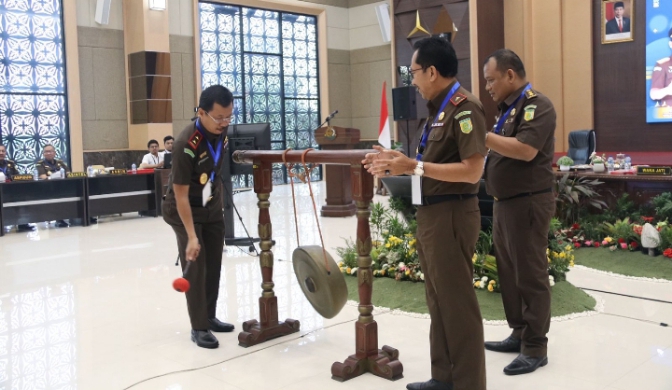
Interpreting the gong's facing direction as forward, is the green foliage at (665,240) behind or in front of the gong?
behind

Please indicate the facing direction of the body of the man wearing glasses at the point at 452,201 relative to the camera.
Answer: to the viewer's left

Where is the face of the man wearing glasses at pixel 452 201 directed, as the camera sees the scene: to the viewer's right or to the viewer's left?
to the viewer's left

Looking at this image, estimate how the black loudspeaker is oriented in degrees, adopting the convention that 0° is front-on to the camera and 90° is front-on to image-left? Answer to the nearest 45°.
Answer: approximately 45°

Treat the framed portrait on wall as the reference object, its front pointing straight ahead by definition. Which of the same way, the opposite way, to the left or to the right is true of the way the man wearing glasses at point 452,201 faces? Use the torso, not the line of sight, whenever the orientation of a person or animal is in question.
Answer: to the right

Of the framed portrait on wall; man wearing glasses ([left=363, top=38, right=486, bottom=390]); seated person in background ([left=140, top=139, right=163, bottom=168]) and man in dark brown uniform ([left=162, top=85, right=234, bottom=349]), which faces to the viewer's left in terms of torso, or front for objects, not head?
the man wearing glasses

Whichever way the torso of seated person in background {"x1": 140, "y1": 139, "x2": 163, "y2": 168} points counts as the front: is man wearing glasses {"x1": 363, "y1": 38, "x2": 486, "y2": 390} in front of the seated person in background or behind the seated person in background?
in front

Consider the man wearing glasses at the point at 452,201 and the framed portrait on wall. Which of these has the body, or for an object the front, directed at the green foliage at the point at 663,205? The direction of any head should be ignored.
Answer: the framed portrait on wall

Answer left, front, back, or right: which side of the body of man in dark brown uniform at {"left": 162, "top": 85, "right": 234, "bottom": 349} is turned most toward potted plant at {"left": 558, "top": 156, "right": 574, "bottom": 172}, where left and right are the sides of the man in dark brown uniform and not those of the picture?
left

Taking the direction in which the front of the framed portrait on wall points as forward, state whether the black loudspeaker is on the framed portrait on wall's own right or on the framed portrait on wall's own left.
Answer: on the framed portrait on wall's own right
